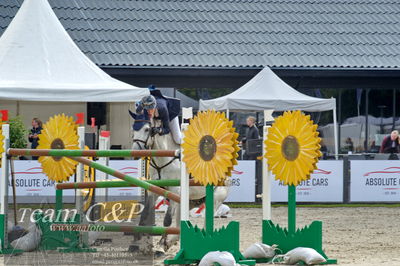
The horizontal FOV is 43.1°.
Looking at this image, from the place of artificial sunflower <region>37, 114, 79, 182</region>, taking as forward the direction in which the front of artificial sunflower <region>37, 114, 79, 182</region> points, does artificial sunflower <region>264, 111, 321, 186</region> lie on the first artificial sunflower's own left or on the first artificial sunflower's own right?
on the first artificial sunflower's own left

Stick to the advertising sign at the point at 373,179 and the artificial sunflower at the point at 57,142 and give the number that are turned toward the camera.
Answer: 2

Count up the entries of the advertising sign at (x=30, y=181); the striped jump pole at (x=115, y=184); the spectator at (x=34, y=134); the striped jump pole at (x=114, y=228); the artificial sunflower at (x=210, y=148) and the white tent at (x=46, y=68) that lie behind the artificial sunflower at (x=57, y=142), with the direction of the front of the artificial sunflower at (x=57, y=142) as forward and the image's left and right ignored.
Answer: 3

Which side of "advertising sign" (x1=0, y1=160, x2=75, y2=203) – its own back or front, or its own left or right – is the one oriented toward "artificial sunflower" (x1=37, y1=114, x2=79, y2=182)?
front

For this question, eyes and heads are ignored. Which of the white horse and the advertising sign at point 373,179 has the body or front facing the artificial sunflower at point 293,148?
the advertising sign

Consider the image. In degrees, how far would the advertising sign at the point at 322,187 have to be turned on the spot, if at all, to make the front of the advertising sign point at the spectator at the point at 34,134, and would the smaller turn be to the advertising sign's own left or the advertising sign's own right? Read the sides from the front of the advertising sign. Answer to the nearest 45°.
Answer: approximately 90° to the advertising sign's own right
